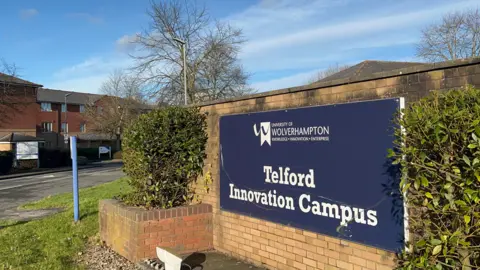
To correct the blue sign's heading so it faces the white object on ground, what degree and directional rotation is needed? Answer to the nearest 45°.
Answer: approximately 45° to its right

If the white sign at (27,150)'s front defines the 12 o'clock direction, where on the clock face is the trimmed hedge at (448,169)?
The trimmed hedge is roughly at 12 o'clock from the white sign.

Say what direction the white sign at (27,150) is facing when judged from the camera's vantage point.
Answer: facing the viewer

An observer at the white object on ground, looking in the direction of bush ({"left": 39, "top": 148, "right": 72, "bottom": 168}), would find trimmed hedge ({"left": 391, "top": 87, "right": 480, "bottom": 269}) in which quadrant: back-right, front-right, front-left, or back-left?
back-right

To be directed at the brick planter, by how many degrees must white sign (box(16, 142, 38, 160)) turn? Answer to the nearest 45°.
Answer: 0° — it already faces it

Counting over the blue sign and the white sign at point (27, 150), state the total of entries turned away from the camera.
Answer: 0

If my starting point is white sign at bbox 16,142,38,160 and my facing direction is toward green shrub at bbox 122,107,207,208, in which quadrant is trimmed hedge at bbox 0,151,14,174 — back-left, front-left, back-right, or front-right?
front-right

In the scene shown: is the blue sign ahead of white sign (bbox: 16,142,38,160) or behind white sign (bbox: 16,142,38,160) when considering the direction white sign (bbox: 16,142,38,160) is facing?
ahead

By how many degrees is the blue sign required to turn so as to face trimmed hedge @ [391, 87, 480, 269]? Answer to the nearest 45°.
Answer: approximately 90° to its left

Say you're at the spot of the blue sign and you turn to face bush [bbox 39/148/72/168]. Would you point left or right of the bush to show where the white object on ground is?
left

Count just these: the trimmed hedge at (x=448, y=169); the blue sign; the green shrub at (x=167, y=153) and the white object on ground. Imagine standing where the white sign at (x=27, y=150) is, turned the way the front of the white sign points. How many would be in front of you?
4

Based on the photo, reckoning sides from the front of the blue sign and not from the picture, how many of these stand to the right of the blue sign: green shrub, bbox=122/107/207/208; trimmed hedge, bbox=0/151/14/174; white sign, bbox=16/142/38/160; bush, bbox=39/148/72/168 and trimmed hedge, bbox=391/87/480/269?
4

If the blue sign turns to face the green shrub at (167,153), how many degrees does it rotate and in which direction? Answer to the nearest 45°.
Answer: approximately 90° to its right

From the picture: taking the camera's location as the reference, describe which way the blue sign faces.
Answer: facing the viewer and to the left of the viewer

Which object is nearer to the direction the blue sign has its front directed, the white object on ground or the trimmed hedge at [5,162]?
the white object on ground
